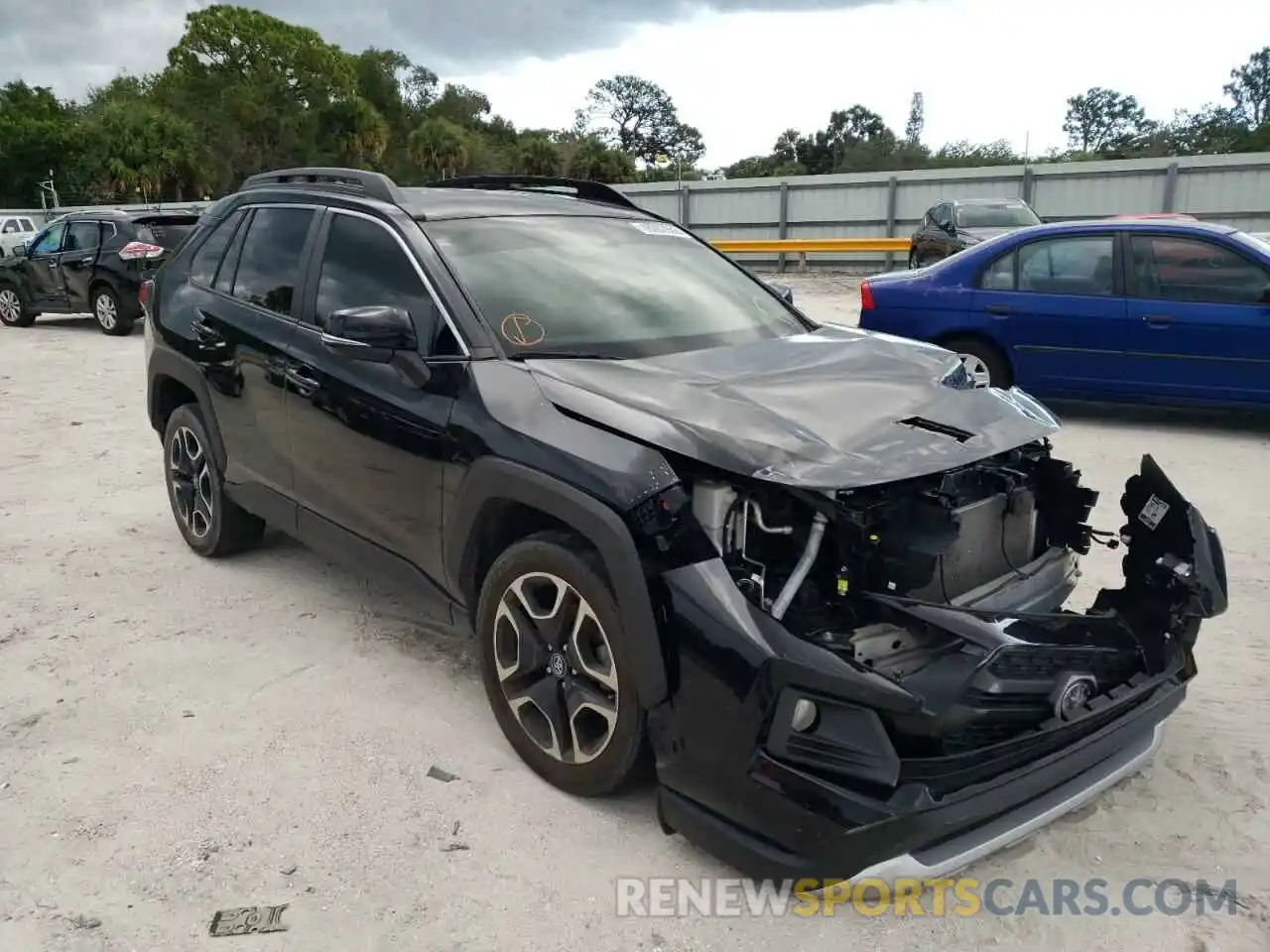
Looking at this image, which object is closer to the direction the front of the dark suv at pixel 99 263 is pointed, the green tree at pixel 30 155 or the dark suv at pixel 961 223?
the green tree

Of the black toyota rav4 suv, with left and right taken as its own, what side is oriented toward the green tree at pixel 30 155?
back

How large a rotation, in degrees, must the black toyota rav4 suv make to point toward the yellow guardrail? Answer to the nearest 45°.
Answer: approximately 135° to its left

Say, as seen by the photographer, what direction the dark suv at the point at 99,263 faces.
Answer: facing away from the viewer and to the left of the viewer

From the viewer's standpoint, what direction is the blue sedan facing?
to the viewer's right

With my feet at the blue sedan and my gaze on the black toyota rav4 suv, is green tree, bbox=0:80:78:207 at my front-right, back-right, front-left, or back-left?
back-right

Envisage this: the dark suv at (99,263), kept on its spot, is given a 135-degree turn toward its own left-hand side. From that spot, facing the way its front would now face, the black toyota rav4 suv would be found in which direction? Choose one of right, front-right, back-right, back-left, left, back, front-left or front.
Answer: front

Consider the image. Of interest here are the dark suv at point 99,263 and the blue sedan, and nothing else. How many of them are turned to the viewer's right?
1

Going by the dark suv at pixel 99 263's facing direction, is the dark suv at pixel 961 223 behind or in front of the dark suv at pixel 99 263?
behind

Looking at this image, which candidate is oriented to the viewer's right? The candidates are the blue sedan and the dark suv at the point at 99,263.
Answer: the blue sedan

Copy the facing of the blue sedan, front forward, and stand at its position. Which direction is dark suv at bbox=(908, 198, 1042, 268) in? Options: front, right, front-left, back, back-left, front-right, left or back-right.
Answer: left

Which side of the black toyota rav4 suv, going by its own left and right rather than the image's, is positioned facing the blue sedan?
left

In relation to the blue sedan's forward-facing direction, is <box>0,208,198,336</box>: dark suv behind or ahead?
behind

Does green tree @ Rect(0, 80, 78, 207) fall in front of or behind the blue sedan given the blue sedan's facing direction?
behind

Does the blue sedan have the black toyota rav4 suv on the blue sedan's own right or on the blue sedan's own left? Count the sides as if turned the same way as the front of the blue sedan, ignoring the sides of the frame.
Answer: on the blue sedan's own right
